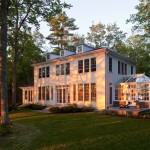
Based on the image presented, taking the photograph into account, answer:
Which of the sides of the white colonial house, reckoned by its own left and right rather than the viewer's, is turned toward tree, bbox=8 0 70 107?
right

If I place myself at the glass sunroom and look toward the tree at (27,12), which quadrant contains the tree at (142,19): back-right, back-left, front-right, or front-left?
back-right

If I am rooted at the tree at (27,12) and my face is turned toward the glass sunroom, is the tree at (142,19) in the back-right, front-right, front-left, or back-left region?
front-left

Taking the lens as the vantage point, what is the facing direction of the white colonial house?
facing the viewer and to the left of the viewer

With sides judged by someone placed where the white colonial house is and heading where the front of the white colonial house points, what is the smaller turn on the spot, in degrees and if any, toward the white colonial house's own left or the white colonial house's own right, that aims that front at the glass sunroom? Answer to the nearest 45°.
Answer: approximately 90° to the white colonial house's own left
